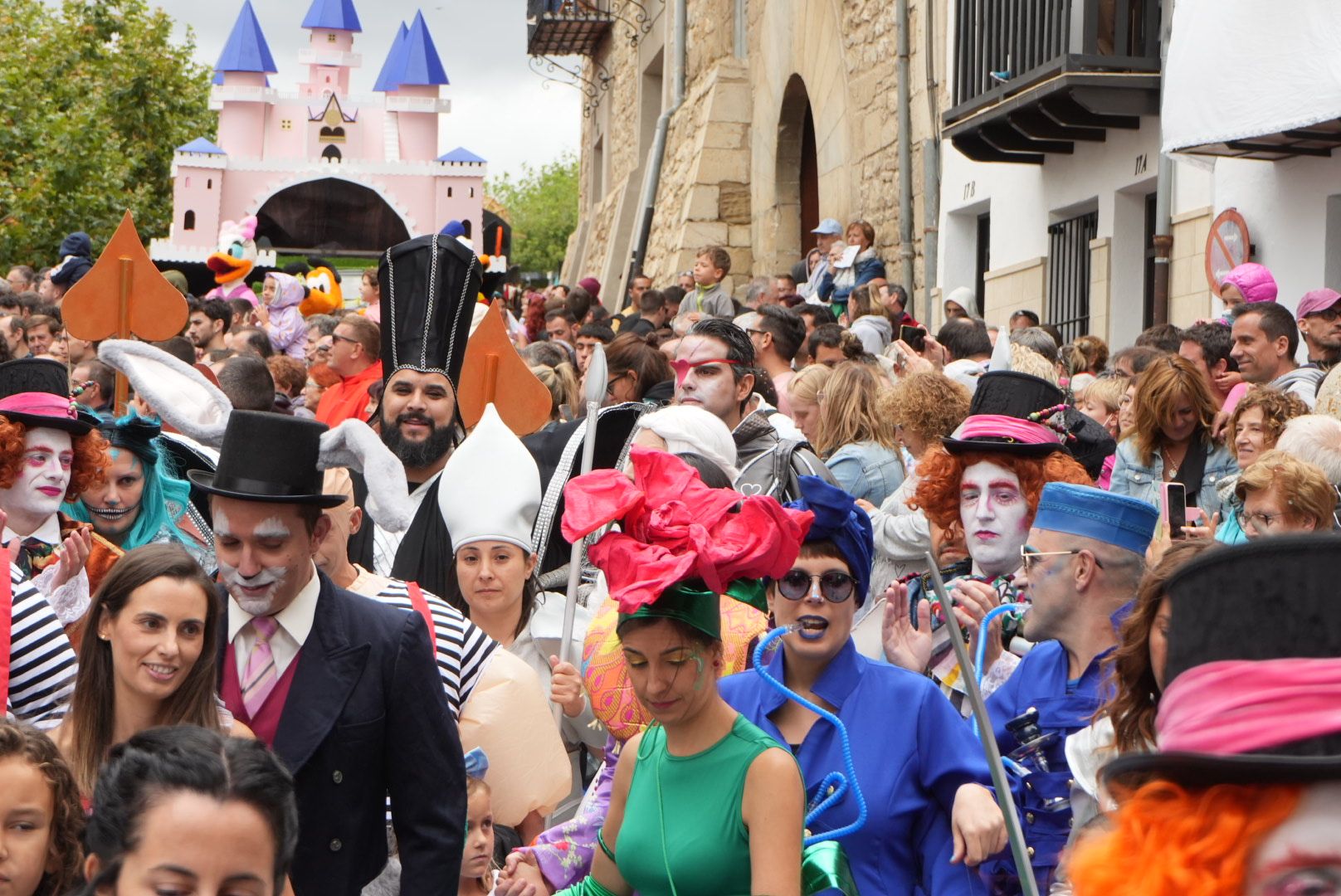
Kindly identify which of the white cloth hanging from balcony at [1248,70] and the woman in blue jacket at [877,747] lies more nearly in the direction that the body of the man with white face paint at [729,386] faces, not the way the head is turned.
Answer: the woman in blue jacket

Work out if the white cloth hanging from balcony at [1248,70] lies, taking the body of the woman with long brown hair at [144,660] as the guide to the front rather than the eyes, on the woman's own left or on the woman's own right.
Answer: on the woman's own left

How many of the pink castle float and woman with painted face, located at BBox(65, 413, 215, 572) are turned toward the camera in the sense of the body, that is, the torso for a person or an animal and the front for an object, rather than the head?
2

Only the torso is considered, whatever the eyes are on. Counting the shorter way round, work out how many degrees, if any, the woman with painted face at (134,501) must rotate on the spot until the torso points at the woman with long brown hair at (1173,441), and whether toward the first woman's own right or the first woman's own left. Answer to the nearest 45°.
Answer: approximately 90° to the first woman's own left

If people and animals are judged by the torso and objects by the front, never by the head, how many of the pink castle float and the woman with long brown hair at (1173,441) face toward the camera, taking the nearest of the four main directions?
2

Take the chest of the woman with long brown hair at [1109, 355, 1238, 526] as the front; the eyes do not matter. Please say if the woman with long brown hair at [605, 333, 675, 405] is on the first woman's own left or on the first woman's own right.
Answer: on the first woman's own right

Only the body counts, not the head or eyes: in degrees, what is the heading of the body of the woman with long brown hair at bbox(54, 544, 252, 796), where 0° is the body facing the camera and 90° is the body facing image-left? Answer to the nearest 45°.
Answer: approximately 315°

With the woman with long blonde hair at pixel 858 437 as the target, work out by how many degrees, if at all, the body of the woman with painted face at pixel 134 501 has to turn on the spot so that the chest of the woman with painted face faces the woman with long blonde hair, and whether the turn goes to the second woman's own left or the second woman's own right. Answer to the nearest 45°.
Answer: approximately 90° to the second woman's own left

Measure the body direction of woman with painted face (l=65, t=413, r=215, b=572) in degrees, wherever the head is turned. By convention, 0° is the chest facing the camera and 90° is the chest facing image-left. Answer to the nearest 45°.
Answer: approximately 0°

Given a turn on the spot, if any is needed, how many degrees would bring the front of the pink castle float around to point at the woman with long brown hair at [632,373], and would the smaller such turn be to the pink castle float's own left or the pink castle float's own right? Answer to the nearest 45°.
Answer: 0° — it already faces them

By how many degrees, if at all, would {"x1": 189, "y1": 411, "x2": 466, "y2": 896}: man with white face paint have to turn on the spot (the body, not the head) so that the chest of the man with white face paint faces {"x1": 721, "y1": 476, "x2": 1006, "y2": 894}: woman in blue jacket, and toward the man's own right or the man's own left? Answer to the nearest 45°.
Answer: approximately 135° to the man's own left

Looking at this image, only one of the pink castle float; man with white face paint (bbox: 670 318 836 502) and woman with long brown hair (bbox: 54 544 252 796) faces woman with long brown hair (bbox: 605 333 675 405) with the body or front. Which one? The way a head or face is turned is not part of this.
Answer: the pink castle float

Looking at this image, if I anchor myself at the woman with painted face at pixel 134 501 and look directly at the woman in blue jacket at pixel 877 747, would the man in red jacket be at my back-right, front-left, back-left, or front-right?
back-left
